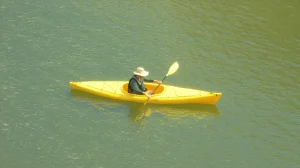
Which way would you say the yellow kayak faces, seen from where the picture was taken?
facing to the right of the viewer
